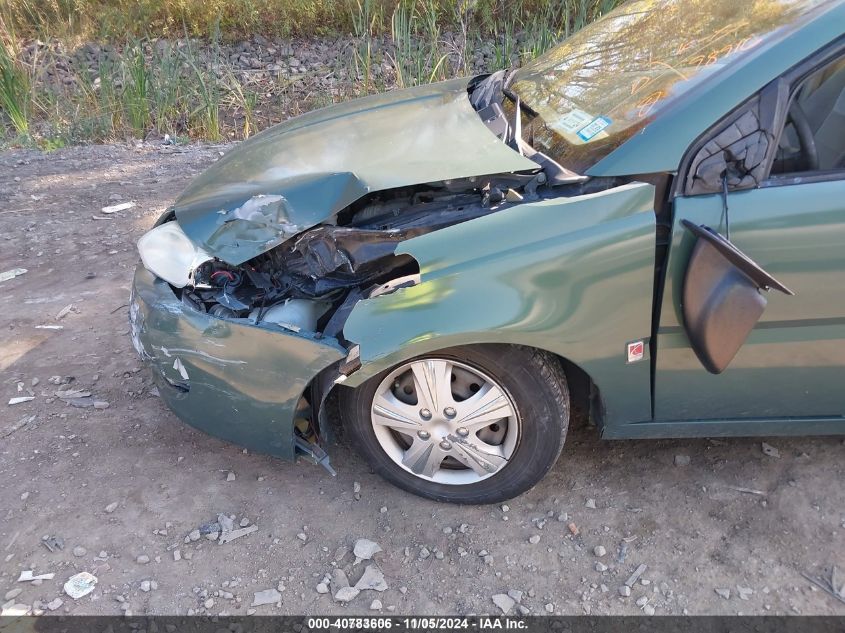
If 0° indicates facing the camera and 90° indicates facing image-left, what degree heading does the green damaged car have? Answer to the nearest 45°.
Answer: approximately 90°

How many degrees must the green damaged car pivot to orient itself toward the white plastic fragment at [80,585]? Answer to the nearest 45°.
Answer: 0° — it already faces it

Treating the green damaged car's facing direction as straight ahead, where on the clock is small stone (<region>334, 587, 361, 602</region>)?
The small stone is roughly at 11 o'clock from the green damaged car.

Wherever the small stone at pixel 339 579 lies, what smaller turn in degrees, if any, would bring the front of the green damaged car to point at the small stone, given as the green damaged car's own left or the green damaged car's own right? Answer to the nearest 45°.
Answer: approximately 45° to the green damaged car's own left

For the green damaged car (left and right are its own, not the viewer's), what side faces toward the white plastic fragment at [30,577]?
front

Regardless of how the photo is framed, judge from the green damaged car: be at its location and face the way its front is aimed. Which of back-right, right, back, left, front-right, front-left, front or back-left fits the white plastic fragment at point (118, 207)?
front-right

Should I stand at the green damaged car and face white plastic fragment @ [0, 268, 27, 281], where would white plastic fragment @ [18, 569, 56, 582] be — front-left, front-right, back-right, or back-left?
front-left
